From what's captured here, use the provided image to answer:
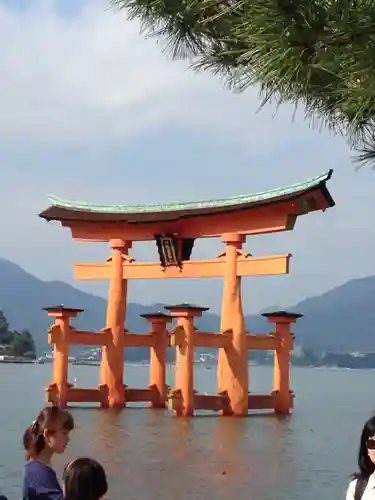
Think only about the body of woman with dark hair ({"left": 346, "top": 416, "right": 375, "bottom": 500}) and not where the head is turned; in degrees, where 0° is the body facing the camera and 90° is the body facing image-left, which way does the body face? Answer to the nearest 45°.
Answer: approximately 0°

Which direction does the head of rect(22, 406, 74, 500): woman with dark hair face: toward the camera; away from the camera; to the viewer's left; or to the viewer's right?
to the viewer's right

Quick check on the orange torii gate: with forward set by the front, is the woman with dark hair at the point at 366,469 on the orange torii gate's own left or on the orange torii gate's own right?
on the orange torii gate's own left

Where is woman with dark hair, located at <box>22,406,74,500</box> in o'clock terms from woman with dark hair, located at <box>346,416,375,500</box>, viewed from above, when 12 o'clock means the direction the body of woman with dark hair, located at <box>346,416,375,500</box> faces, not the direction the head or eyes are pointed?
woman with dark hair, located at <box>22,406,74,500</box> is roughly at 3 o'clock from woman with dark hair, located at <box>346,416,375,500</box>.

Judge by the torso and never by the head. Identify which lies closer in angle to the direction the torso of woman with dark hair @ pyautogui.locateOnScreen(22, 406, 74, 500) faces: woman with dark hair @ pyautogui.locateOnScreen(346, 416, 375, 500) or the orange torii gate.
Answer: the woman with dark hair

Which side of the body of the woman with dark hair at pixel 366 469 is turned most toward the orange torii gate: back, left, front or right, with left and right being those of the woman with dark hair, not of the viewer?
back

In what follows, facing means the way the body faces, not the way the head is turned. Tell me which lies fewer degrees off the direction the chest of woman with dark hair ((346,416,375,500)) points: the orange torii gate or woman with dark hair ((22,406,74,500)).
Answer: the woman with dark hair

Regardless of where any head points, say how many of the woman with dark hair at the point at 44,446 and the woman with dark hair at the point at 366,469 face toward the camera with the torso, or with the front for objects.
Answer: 1

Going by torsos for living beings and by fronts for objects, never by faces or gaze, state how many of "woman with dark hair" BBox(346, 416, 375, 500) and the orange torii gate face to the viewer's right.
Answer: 0
